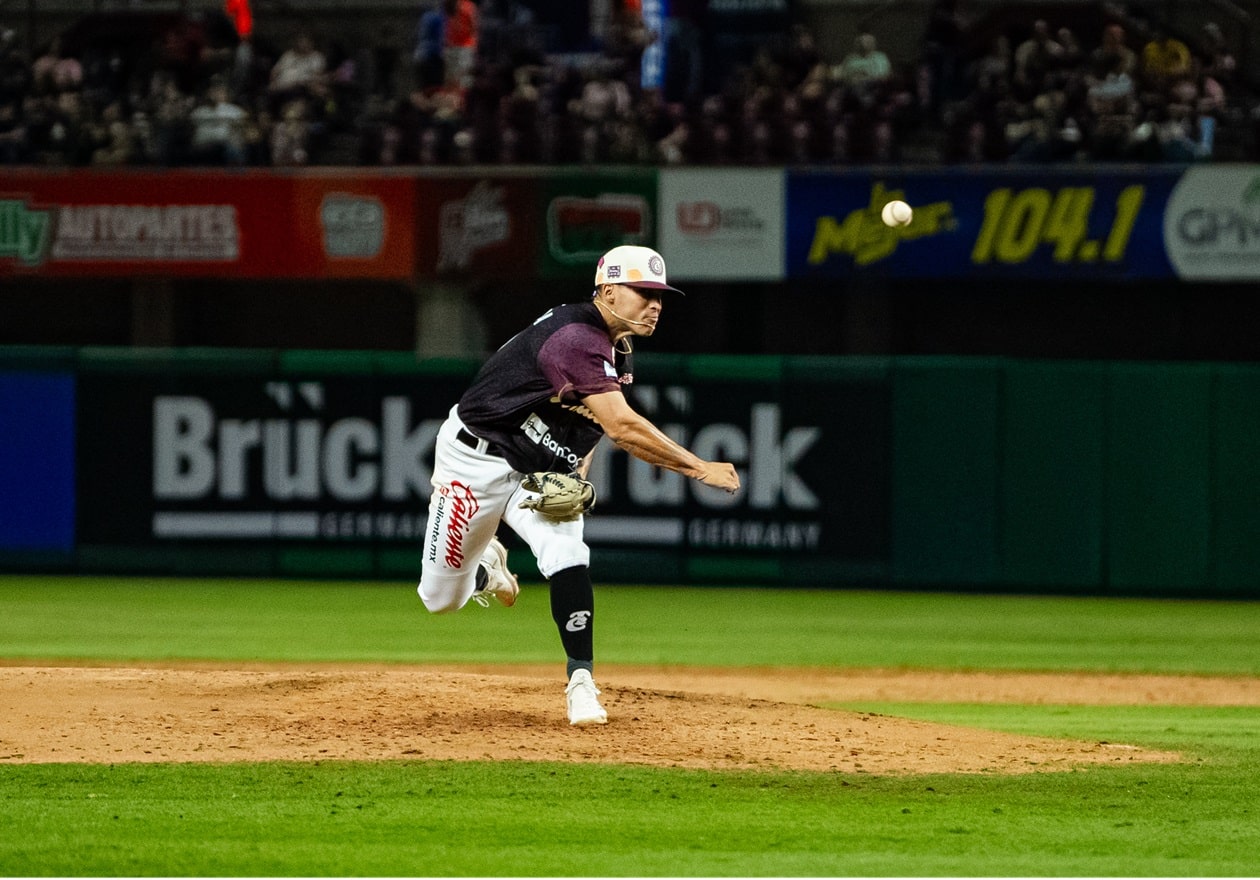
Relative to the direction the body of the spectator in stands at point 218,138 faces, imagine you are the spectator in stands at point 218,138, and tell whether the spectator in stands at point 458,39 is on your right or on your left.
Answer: on your left

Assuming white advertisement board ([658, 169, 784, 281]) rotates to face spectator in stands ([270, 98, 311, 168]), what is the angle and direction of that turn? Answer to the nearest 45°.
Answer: approximately 90° to its right

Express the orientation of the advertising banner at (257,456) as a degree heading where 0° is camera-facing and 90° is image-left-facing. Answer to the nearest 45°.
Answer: approximately 0°

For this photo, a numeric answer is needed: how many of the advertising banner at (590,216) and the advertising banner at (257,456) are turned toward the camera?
2

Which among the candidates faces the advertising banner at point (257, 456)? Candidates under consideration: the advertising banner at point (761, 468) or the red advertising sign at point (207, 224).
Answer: the red advertising sign

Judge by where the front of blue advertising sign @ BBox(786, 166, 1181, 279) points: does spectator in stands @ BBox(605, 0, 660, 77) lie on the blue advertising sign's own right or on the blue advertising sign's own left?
on the blue advertising sign's own right

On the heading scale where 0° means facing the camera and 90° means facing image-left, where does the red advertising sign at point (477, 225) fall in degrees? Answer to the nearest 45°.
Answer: approximately 0°

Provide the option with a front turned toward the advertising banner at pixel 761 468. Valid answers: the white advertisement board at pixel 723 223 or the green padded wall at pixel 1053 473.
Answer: the white advertisement board
